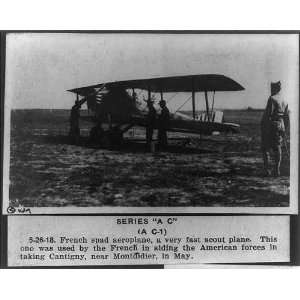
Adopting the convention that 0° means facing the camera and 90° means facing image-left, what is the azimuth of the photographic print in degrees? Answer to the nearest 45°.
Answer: approximately 0°
